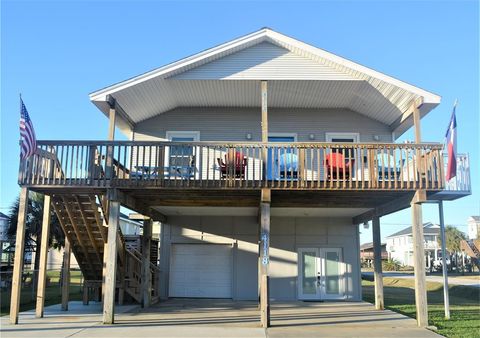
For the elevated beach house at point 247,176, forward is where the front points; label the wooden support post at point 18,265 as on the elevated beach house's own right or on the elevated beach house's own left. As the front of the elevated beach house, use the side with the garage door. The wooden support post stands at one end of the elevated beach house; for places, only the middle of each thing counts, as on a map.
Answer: on the elevated beach house's own right

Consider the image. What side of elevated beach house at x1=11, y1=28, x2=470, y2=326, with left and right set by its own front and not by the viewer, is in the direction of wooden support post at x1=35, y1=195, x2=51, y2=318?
right

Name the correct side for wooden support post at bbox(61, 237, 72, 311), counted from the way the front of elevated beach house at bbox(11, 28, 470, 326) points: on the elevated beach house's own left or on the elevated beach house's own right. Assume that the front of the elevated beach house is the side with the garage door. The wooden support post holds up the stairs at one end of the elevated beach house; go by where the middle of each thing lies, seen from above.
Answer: on the elevated beach house's own right

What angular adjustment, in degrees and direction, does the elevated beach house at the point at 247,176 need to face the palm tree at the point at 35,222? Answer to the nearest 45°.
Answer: approximately 135° to its right

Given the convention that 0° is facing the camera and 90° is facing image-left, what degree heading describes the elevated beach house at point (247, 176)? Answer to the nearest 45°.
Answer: approximately 0°

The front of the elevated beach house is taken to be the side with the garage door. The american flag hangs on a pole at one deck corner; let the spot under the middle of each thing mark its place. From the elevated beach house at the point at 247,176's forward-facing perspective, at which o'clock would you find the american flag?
The american flag is roughly at 2 o'clock from the elevated beach house.

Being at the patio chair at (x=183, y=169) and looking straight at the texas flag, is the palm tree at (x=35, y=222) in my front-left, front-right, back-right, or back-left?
back-left

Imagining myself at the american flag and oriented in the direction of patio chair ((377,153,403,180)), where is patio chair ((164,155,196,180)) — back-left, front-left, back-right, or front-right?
front-left
